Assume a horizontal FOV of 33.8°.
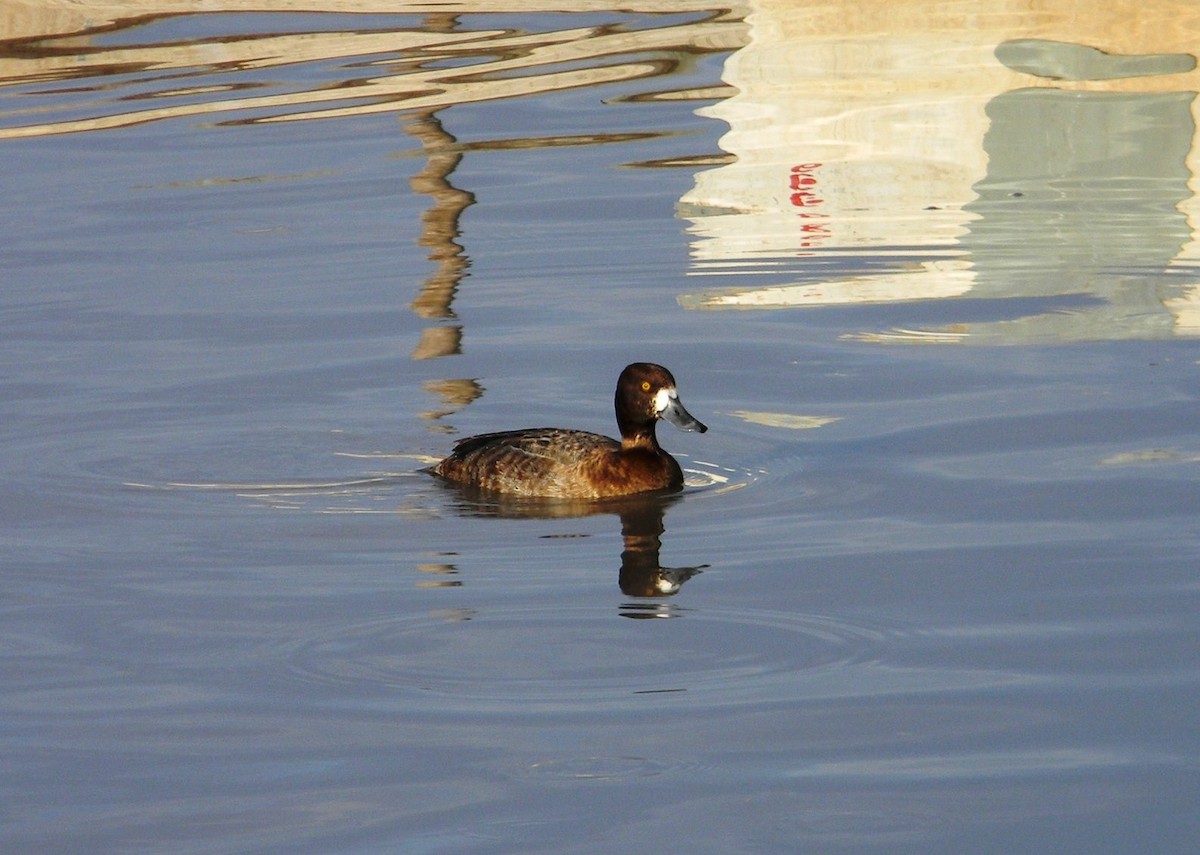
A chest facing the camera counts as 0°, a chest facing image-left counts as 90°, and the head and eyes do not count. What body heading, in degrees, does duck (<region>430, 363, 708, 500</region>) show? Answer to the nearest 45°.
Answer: approximately 270°
